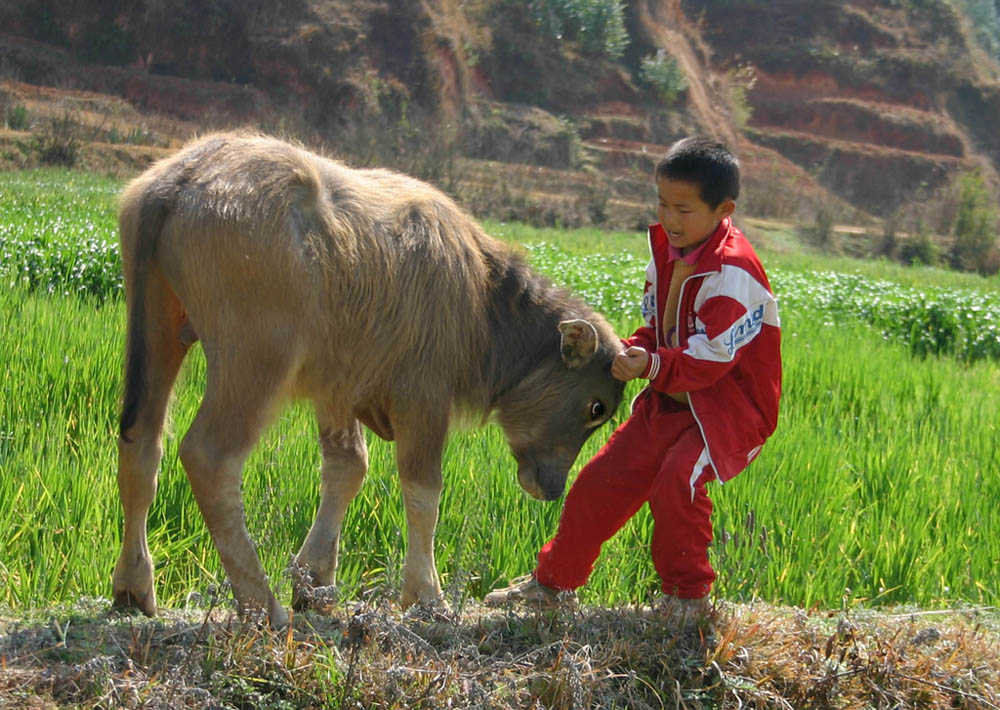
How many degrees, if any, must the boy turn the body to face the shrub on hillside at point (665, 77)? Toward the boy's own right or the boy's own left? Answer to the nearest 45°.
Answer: approximately 135° to the boy's own right

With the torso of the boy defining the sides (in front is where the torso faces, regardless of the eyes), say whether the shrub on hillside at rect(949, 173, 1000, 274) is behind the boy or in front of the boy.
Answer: behind

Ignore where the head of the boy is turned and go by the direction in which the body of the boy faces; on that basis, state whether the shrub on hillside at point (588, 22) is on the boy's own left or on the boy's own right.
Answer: on the boy's own right

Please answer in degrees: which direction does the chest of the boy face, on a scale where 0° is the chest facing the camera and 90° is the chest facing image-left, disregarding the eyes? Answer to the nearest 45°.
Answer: approximately 45°
